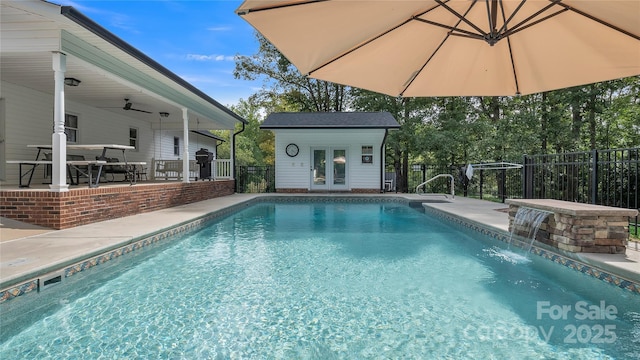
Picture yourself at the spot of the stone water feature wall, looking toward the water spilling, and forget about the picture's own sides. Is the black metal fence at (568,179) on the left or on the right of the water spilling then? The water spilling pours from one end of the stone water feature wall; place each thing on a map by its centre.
right

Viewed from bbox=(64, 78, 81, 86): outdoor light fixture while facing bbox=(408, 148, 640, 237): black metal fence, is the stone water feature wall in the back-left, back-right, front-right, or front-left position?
front-right

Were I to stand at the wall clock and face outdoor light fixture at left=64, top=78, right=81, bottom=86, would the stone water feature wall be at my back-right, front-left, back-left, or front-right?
front-left

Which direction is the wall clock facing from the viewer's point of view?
toward the camera

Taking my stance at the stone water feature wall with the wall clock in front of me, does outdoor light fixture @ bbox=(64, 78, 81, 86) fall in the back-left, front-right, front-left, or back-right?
front-left

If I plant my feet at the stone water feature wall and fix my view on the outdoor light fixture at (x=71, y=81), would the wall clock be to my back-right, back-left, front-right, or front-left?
front-right

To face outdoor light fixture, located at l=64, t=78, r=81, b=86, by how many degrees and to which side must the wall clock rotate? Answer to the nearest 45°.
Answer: approximately 45° to its right

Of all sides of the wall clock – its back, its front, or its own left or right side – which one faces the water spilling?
front

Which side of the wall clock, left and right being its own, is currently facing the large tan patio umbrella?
front
